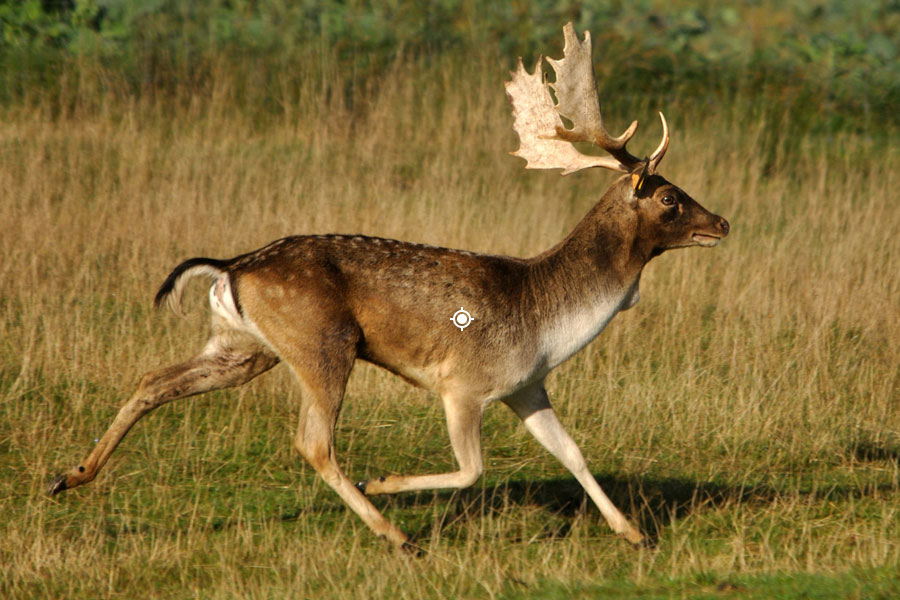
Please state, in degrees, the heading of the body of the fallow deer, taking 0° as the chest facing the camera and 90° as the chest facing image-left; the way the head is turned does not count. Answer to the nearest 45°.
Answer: approximately 270°
